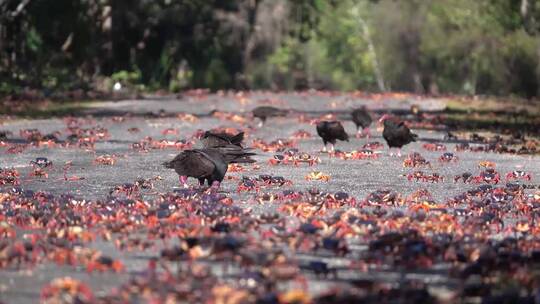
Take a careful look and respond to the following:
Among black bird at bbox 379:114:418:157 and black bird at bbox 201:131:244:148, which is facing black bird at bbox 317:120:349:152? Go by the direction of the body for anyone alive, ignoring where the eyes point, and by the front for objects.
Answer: black bird at bbox 379:114:418:157

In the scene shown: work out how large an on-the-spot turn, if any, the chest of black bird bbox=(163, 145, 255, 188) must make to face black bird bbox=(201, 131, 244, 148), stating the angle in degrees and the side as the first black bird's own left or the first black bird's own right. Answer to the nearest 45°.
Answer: approximately 90° to the first black bird's own right

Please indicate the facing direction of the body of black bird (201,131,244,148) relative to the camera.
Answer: to the viewer's left

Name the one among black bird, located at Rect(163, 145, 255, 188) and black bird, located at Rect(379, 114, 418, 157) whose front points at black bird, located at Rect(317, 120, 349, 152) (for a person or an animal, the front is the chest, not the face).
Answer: black bird, located at Rect(379, 114, 418, 157)

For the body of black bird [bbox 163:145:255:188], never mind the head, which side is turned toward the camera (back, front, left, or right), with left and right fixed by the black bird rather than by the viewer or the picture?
left

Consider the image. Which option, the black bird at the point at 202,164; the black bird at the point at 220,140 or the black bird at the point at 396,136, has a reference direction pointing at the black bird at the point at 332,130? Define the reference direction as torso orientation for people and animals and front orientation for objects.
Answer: the black bird at the point at 396,136

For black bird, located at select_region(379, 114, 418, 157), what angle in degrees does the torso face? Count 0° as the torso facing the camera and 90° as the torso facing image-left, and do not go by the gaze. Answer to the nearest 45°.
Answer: approximately 90°
